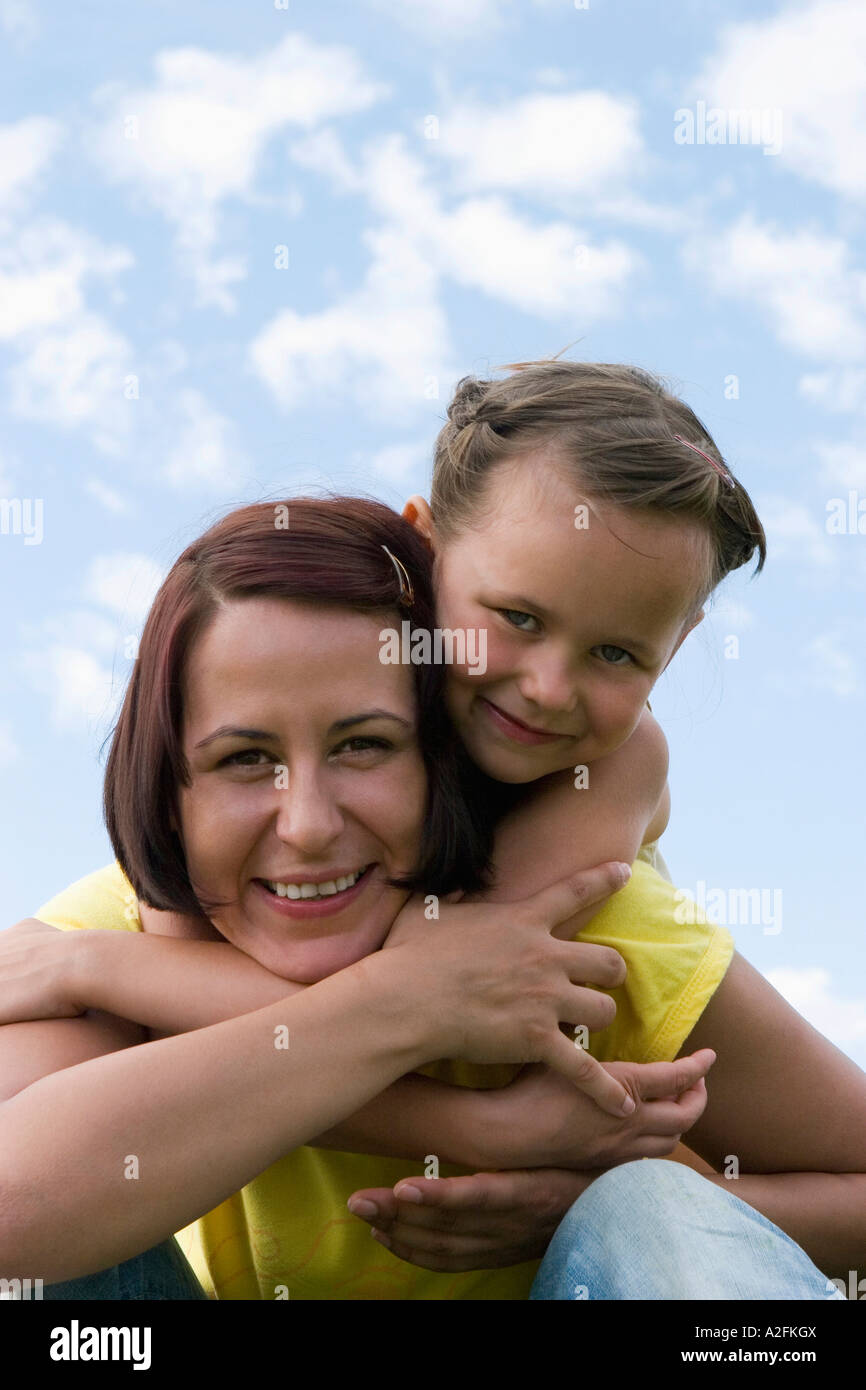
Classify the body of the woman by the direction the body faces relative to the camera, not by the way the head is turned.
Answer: toward the camera
